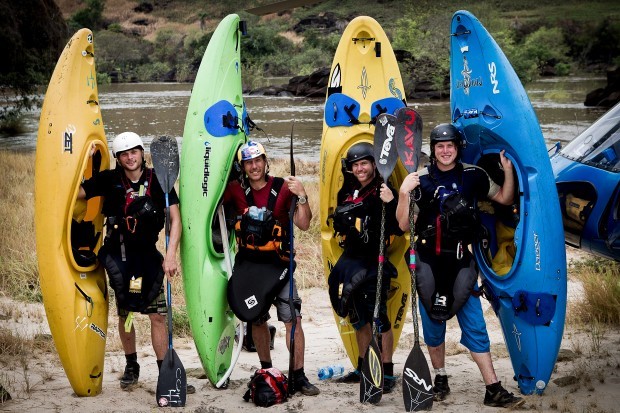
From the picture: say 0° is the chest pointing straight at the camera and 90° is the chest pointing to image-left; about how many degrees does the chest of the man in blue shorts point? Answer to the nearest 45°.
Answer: approximately 0°

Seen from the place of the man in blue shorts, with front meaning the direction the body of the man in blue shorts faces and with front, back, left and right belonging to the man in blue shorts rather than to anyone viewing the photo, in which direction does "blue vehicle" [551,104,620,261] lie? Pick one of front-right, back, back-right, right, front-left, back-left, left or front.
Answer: back-left

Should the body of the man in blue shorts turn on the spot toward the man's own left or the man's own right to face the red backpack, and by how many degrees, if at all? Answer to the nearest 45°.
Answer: approximately 90° to the man's own right

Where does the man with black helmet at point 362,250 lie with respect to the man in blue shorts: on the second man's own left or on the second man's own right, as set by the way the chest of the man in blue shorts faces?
on the second man's own right

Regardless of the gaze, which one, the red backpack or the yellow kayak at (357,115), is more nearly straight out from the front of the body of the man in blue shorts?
the red backpack

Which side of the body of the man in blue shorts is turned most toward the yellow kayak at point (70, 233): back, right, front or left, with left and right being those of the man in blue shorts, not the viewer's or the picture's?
right
